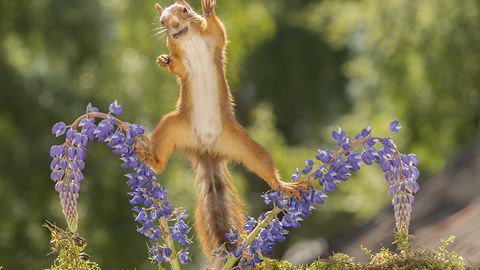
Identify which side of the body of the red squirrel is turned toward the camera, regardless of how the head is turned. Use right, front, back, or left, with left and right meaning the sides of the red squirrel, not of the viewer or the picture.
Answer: front
